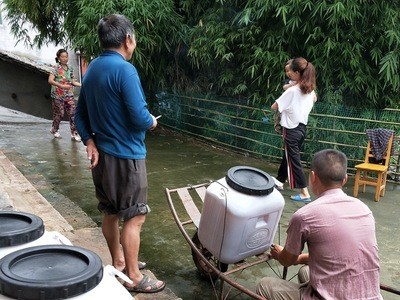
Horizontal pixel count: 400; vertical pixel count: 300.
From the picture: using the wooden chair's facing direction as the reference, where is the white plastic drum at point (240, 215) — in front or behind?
in front

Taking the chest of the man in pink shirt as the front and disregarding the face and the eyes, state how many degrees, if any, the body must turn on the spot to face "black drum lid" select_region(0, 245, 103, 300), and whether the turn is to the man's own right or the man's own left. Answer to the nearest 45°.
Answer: approximately 90° to the man's own left

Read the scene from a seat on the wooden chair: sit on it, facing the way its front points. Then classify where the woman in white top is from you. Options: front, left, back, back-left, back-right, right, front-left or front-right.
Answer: front

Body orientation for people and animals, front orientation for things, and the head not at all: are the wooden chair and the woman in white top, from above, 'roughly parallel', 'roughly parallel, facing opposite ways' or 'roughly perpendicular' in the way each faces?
roughly perpendicular

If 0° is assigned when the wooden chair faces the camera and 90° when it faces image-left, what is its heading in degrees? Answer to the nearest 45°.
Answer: approximately 45°

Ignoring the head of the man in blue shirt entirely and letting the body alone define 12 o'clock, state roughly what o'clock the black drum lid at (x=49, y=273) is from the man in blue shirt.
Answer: The black drum lid is roughly at 5 o'clock from the man in blue shirt.

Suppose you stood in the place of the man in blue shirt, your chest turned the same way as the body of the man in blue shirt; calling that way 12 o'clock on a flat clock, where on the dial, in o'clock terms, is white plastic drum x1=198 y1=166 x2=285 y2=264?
The white plastic drum is roughly at 2 o'clock from the man in blue shirt.

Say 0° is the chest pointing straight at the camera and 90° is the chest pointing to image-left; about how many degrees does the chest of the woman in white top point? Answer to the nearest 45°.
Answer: approximately 135°

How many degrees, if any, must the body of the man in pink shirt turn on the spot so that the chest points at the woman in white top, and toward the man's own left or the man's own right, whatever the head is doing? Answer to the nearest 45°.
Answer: approximately 45° to the man's own right

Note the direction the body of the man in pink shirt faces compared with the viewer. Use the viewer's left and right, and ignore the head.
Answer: facing away from the viewer and to the left of the viewer

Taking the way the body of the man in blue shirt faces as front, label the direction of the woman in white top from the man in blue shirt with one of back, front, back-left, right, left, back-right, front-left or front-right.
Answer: front
